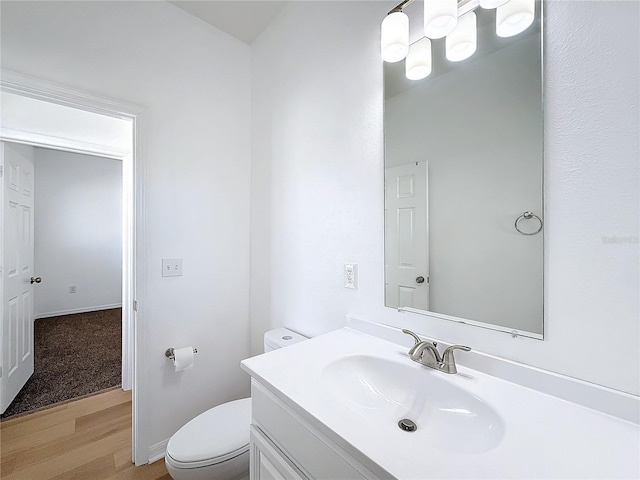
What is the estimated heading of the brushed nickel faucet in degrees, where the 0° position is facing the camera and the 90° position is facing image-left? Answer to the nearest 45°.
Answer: approximately 45°

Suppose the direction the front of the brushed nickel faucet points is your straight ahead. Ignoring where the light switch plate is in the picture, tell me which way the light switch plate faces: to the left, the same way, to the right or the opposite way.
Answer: to the left

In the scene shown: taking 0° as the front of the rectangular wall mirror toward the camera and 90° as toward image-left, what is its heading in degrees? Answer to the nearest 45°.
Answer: approximately 45°

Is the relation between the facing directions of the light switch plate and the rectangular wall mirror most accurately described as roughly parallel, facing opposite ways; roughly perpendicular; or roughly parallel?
roughly perpendicular

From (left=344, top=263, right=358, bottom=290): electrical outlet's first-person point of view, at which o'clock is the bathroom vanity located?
The bathroom vanity is roughly at 10 o'clock from the electrical outlet.

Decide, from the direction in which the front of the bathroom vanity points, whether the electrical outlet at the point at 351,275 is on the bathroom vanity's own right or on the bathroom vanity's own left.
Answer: on the bathroom vanity's own right

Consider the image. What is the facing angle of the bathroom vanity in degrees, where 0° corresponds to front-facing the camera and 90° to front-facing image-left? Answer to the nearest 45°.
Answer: approximately 45°

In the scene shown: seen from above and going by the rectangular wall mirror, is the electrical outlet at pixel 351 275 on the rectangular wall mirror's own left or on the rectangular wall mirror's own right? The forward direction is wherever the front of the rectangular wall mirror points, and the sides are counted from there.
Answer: on the rectangular wall mirror's own right

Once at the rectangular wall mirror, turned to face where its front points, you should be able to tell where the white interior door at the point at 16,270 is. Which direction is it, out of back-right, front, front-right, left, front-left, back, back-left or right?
front-right
